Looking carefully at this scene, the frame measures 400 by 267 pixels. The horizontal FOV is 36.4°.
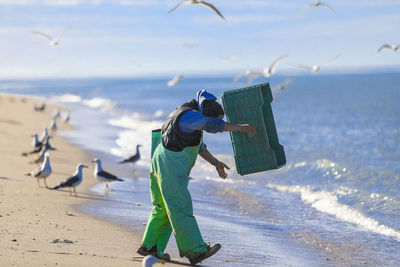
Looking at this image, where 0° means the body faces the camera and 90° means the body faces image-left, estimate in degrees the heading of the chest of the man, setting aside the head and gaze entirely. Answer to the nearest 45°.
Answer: approximately 270°

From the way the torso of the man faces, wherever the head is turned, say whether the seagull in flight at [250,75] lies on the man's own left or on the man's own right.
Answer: on the man's own left

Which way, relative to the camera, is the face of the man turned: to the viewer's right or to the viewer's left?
to the viewer's right
